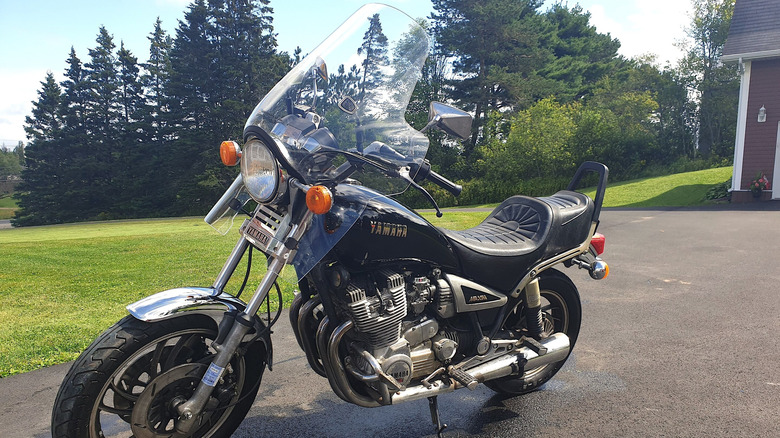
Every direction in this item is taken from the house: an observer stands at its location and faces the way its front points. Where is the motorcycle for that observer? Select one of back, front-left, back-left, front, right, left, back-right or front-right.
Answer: front

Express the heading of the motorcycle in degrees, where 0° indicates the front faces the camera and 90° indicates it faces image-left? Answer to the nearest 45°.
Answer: approximately 45°

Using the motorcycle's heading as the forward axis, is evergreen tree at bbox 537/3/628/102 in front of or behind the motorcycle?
behind

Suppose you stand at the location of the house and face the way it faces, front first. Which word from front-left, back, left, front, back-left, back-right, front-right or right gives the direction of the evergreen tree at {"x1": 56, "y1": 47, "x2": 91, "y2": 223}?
right

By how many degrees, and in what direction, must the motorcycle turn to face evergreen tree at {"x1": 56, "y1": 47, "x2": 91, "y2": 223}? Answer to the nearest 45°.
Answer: approximately 90° to its right

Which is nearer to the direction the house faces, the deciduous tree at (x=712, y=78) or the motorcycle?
the motorcycle

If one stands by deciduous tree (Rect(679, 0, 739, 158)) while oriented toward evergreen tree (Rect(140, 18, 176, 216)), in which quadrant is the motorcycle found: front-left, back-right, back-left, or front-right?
front-left

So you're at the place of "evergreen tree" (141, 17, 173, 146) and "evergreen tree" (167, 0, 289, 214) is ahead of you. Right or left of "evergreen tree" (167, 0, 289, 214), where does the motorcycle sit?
right

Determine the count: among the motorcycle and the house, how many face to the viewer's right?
0
